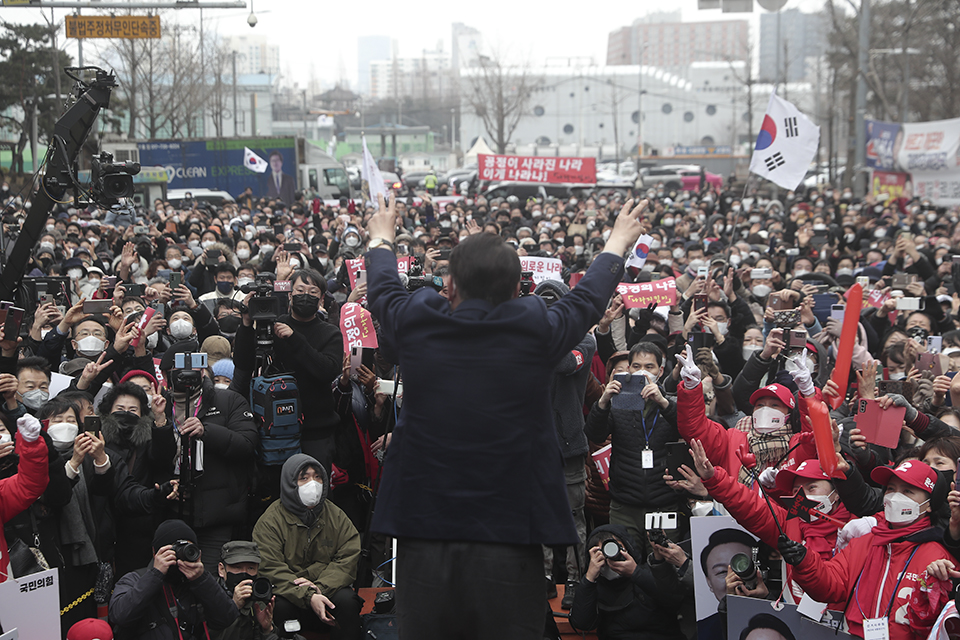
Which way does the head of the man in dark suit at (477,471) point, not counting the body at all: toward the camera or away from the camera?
away from the camera

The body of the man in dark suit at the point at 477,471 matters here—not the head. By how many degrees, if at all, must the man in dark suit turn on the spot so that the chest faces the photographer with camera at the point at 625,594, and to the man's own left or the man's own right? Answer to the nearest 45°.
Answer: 0° — they already face them

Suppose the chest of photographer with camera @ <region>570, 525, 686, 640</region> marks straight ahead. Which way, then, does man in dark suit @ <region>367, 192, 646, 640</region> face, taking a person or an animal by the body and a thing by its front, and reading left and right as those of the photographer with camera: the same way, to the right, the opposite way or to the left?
the opposite way

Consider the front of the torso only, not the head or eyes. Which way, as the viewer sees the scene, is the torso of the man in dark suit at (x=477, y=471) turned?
away from the camera

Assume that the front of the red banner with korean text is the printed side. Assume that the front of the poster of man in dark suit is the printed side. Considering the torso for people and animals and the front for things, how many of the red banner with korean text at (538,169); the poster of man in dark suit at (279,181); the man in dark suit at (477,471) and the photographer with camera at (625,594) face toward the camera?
3

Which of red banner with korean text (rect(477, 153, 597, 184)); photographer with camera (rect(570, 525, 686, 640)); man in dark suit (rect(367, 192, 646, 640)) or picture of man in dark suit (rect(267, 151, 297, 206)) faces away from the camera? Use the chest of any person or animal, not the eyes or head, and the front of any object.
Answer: man in dark suit (rect(367, 192, 646, 640))
